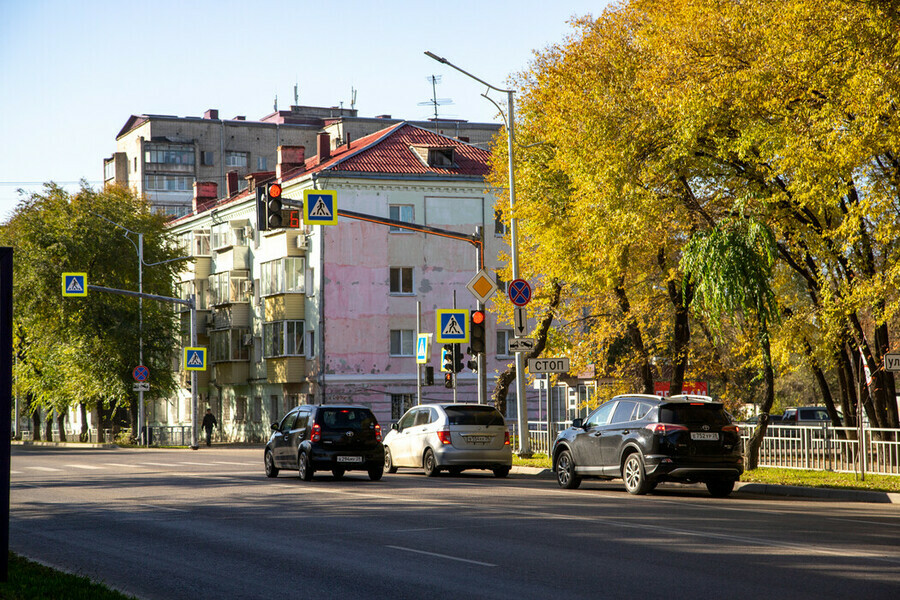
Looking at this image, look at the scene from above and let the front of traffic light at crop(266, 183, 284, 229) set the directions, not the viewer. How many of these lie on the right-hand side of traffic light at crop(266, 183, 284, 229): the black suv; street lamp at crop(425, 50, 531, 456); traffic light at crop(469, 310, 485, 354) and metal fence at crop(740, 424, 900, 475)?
0

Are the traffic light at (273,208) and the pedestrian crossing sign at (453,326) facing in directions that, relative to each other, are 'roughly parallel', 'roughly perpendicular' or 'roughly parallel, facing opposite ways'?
roughly parallel

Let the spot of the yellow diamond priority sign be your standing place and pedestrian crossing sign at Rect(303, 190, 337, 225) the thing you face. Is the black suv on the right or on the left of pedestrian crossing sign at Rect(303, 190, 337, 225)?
left

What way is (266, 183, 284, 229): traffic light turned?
toward the camera

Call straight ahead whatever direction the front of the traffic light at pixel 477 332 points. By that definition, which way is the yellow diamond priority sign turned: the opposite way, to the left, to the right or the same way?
the same way

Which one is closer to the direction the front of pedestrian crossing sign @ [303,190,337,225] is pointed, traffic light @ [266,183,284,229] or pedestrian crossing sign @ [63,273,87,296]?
the traffic light

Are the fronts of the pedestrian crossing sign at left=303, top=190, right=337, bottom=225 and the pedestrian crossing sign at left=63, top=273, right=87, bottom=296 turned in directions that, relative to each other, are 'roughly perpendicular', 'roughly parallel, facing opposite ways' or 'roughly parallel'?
roughly parallel

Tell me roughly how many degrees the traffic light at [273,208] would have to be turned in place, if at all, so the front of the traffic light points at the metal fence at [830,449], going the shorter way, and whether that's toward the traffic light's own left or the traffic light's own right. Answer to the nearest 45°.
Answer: approximately 90° to the traffic light's own left

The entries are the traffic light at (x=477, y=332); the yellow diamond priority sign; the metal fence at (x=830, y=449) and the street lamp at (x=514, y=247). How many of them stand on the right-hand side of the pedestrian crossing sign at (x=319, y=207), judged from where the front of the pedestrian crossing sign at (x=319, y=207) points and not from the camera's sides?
0

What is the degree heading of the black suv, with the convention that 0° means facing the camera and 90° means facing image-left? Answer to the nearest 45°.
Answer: approximately 135°

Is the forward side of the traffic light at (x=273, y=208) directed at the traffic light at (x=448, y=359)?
no

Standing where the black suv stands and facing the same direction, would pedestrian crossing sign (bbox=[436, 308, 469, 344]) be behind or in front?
in front

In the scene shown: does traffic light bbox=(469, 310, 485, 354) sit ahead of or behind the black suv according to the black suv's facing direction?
ahead

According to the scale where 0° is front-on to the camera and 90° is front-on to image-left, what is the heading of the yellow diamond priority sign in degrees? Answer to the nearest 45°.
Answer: approximately 0°

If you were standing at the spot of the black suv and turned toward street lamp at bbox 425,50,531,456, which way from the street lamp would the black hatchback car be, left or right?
left

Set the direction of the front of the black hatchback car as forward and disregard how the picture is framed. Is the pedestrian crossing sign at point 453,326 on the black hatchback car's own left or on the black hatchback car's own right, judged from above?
on the black hatchback car's own right

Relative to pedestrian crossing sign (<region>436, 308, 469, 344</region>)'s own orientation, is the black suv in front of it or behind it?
in front

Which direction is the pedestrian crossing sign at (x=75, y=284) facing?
toward the camera
